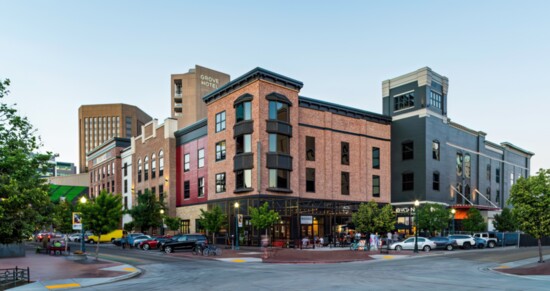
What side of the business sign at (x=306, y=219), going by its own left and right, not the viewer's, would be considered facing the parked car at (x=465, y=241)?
left

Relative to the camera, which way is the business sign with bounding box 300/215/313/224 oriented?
toward the camera

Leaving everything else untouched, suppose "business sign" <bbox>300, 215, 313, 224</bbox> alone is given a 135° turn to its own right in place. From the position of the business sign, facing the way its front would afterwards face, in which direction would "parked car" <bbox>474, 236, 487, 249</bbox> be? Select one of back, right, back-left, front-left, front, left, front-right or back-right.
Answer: back-right
